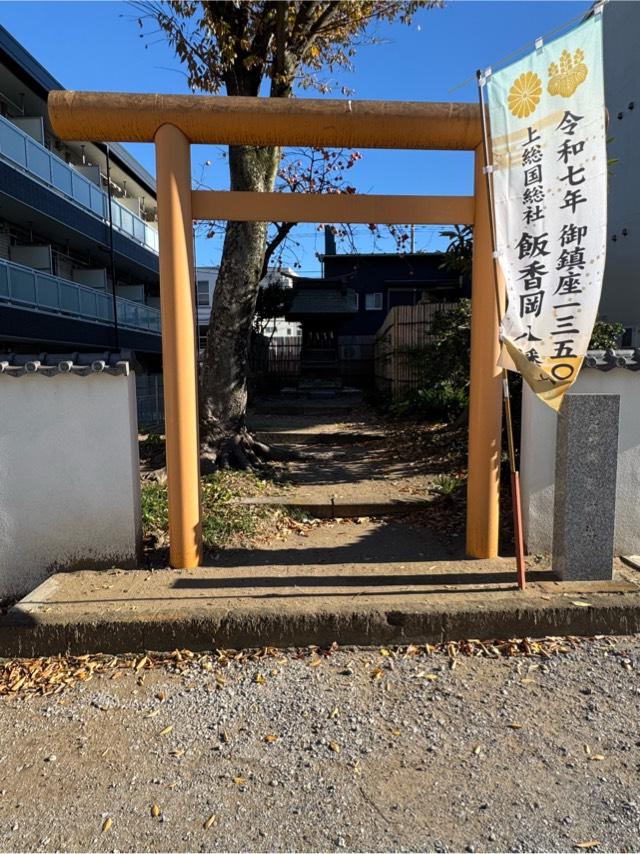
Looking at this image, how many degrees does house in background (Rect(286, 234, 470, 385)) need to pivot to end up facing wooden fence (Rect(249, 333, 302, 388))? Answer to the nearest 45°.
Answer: approximately 90° to its right

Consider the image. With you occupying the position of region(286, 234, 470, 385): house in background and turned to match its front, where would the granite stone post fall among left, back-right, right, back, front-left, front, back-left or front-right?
front

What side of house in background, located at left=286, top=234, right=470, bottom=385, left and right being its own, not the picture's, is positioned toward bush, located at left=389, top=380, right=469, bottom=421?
front

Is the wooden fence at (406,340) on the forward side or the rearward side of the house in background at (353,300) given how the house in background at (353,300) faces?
on the forward side

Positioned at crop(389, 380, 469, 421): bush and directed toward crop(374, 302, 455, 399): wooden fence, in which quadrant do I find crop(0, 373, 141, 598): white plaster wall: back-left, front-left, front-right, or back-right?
back-left

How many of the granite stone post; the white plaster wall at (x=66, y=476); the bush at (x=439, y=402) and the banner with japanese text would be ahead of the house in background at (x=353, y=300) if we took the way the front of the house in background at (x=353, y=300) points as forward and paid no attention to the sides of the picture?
4

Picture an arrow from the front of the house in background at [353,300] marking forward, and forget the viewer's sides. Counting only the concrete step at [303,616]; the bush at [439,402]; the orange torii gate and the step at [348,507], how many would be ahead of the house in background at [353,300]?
4

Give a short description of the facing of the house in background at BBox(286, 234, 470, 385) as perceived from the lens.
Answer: facing the viewer

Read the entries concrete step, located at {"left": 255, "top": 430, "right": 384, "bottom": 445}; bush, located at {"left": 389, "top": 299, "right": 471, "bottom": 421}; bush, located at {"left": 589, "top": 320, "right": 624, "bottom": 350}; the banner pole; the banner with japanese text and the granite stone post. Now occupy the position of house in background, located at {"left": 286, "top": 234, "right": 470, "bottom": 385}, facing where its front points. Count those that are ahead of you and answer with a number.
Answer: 6

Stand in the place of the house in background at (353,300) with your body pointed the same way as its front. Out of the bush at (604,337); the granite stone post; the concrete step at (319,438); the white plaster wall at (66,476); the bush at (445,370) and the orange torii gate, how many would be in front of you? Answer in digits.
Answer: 6

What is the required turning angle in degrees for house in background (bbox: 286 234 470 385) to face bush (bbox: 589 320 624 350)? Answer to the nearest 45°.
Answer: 0° — it already faces it

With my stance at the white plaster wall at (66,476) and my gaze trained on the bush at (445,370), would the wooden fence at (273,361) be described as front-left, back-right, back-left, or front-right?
front-left

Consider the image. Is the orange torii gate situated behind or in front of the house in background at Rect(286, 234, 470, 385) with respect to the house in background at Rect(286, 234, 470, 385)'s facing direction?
in front

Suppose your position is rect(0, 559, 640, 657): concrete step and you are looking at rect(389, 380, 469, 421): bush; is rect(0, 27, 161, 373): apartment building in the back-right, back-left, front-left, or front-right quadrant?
front-left

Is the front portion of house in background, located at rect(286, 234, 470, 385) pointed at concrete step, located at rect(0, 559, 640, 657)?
yes
